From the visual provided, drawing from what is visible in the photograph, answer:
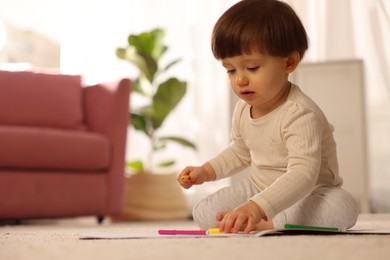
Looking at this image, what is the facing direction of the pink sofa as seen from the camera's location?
facing the viewer

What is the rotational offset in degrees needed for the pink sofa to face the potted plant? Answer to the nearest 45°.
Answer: approximately 135° to its left
